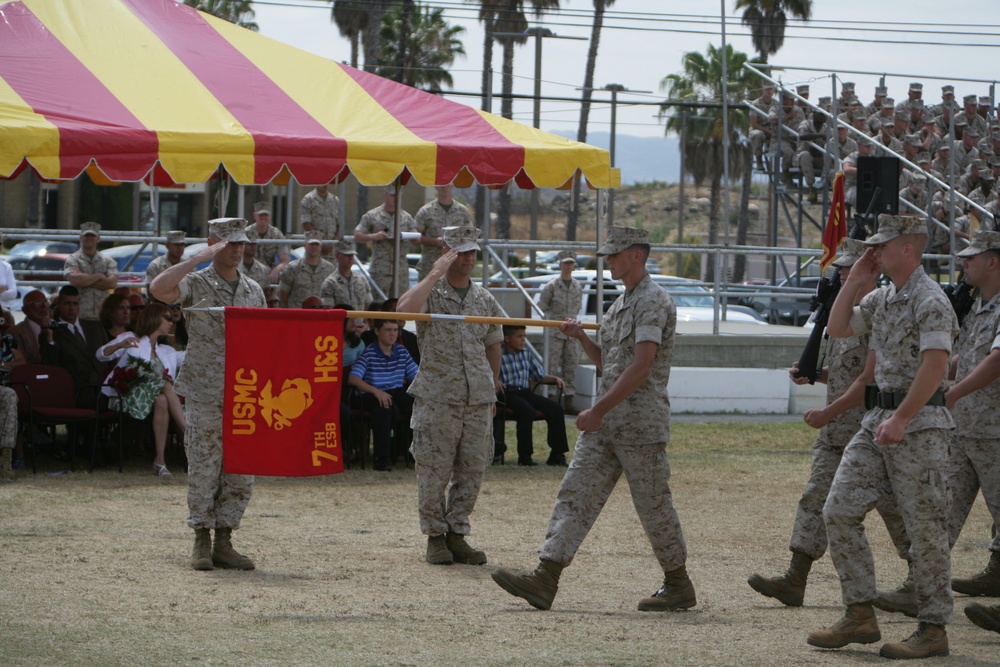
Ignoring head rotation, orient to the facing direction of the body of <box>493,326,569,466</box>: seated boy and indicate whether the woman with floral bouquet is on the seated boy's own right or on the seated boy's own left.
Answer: on the seated boy's own right

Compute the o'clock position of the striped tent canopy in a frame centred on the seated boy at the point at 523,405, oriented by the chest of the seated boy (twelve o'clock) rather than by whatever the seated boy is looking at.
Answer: The striped tent canopy is roughly at 4 o'clock from the seated boy.

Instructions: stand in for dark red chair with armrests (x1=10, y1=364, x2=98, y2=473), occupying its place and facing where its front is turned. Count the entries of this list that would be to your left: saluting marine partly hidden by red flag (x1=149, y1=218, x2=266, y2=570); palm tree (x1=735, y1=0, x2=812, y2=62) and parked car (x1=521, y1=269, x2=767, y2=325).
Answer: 2

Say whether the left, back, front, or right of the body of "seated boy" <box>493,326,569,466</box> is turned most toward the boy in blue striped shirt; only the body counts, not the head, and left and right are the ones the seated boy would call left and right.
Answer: right

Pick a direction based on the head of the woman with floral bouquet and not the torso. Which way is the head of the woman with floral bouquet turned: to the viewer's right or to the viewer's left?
to the viewer's right

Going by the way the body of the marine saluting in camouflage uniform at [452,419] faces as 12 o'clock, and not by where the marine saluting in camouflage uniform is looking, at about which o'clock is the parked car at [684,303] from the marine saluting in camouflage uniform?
The parked car is roughly at 8 o'clock from the marine saluting in camouflage uniform.

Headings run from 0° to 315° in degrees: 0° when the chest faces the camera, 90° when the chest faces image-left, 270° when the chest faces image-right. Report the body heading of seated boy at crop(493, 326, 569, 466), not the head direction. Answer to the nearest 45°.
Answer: approximately 315°
